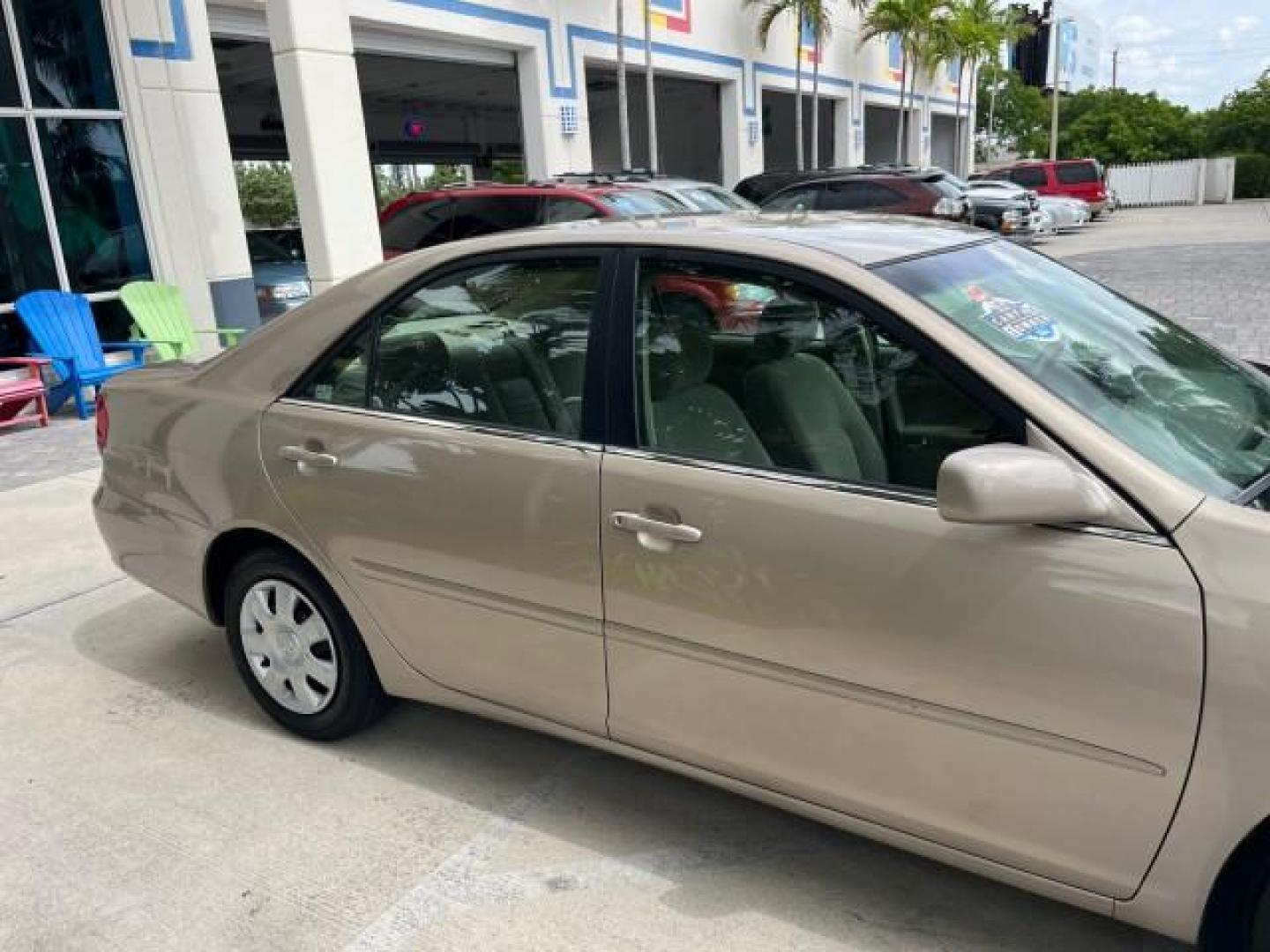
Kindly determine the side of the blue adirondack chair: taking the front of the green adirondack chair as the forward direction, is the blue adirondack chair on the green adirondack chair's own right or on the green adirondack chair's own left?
on the green adirondack chair's own right

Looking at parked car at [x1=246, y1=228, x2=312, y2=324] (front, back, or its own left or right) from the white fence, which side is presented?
left

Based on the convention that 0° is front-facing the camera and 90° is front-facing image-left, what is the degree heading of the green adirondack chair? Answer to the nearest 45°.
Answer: approximately 315°

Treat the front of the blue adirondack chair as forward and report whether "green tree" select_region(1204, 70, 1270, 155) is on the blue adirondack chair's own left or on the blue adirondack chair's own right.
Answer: on the blue adirondack chair's own left

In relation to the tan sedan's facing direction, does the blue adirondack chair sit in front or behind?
behind

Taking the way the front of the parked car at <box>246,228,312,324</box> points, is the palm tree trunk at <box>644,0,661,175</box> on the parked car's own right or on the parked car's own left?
on the parked car's own left

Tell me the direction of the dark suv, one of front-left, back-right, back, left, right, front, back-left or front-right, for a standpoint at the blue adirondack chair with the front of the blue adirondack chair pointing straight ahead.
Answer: front-left

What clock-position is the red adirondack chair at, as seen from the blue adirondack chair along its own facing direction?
The red adirondack chair is roughly at 3 o'clock from the blue adirondack chair.

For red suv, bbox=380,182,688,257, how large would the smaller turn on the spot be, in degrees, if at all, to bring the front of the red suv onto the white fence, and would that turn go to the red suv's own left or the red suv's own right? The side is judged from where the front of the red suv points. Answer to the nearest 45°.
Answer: approximately 90° to the red suv's own left

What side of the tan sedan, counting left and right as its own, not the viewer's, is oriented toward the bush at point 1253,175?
left

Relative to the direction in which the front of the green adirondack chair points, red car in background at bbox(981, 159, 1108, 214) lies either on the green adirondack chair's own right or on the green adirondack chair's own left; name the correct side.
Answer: on the green adirondack chair's own left
